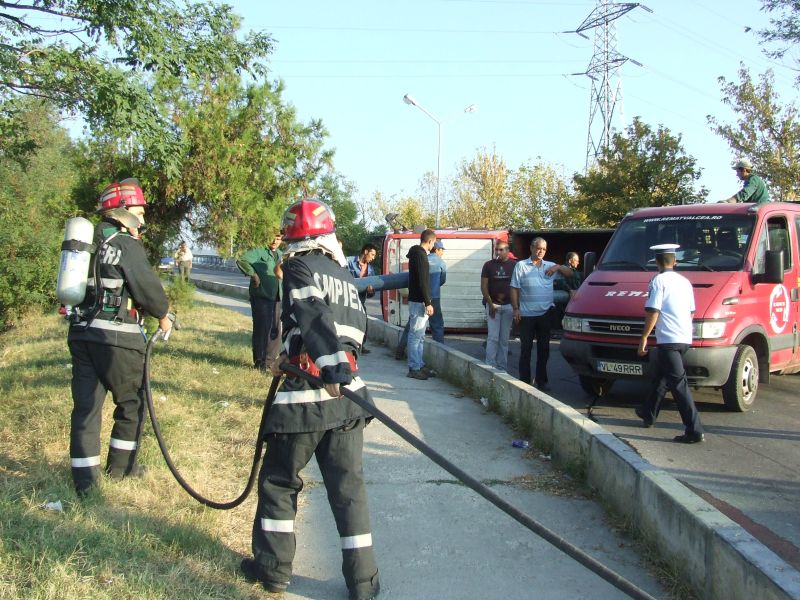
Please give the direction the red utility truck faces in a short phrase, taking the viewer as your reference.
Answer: facing the viewer and to the left of the viewer

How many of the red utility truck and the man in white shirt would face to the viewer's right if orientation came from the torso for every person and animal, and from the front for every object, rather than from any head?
0

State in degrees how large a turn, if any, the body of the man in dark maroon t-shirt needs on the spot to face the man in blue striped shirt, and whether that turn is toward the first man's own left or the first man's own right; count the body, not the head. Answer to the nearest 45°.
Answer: approximately 45° to the first man's own left

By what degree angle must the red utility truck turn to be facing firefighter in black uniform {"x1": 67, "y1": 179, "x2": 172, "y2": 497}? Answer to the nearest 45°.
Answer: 0° — it already faces them

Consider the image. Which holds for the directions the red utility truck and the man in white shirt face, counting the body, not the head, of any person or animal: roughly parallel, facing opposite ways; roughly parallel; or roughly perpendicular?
roughly perpendicular

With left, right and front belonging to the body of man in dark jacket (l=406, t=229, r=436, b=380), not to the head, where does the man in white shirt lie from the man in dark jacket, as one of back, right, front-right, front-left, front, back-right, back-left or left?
front-right

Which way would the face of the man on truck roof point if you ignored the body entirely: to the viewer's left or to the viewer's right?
to the viewer's left

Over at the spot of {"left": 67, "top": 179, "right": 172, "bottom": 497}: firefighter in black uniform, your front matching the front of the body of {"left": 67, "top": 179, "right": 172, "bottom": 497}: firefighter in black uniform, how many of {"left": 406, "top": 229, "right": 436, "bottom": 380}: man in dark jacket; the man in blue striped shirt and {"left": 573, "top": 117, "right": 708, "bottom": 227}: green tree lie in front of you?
3

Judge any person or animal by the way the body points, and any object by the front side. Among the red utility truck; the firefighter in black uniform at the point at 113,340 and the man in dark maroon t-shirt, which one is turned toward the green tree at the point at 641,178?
the firefighter in black uniform

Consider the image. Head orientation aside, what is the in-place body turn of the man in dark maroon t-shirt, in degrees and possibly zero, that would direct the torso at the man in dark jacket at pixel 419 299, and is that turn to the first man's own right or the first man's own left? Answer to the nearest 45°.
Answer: approximately 45° to the first man's own right

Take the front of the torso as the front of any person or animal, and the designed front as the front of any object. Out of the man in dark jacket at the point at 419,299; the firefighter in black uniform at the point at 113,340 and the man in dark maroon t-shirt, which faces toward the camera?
the man in dark maroon t-shirt

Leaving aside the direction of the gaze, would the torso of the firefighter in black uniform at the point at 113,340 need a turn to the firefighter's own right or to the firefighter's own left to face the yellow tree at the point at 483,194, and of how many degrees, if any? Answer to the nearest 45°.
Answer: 0° — they already face it

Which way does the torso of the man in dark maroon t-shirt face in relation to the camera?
toward the camera
